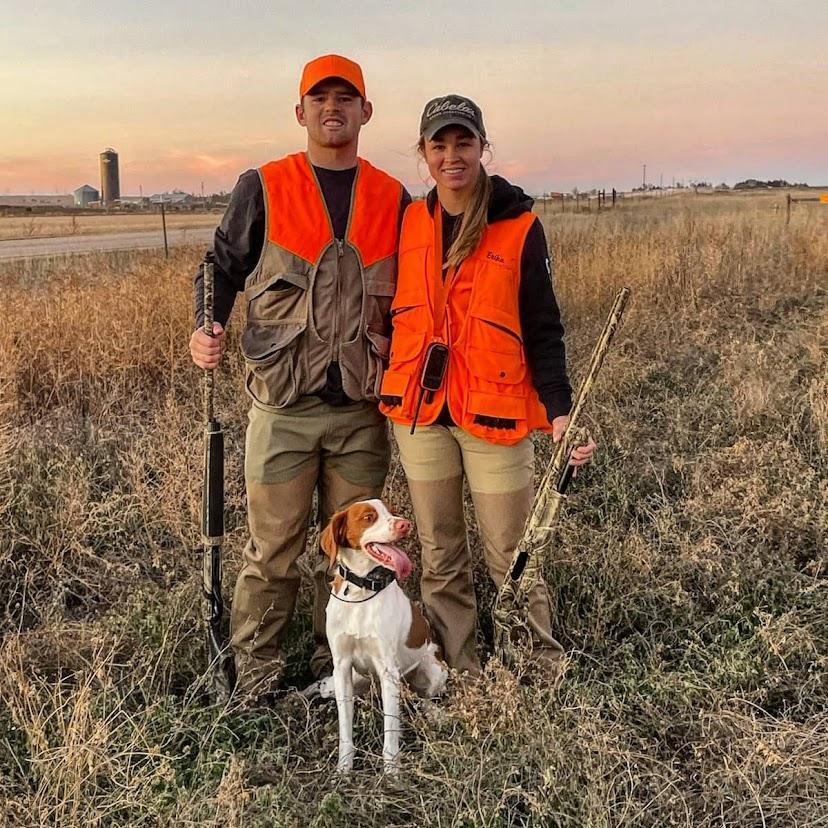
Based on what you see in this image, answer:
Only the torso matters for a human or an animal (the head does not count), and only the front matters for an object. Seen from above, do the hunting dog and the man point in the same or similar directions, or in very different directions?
same or similar directions

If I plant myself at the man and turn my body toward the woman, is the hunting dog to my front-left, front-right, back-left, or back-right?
front-right

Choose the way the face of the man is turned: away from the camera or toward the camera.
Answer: toward the camera

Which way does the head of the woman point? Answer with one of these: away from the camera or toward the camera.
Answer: toward the camera

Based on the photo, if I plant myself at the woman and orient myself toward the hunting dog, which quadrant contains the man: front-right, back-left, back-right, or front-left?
front-right

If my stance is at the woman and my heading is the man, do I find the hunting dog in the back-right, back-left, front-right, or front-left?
front-left

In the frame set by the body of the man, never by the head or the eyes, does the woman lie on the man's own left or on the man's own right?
on the man's own left

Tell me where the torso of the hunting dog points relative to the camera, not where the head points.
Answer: toward the camera

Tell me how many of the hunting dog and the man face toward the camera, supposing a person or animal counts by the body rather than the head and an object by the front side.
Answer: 2
